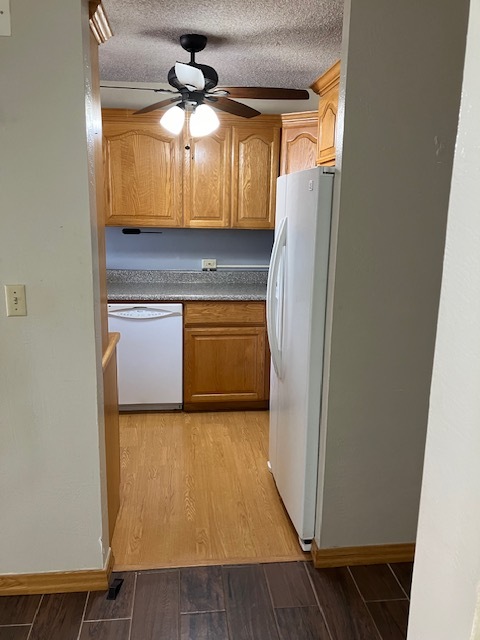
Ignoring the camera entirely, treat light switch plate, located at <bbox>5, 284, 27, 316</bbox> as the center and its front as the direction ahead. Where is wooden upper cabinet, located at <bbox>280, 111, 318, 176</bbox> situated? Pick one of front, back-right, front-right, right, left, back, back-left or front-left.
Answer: back-left

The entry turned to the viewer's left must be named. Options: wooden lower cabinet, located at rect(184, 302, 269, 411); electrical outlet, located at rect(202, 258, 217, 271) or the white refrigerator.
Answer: the white refrigerator

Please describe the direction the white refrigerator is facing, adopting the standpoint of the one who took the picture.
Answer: facing to the left of the viewer

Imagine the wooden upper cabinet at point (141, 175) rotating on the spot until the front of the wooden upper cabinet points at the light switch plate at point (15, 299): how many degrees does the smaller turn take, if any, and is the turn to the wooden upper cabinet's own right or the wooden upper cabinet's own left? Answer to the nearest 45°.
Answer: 0° — it already faces it

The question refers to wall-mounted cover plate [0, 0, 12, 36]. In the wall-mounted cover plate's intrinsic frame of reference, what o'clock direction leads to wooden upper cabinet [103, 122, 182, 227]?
The wooden upper cabinet is roughly at 7 o'clock from the wall-mounted cover plate.

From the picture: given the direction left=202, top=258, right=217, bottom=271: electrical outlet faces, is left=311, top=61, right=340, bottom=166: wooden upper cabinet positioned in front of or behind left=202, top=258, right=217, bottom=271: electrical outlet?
in front

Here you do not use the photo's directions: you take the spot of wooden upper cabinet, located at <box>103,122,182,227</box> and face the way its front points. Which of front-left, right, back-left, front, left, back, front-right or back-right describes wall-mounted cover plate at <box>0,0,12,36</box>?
front

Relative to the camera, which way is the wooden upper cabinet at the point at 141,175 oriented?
toward the camera

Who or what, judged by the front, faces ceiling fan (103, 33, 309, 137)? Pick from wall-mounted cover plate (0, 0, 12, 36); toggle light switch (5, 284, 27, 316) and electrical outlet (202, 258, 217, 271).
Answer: electrical outlet (202, 258, 217, 271)

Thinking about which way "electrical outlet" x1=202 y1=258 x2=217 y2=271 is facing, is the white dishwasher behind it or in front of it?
in front

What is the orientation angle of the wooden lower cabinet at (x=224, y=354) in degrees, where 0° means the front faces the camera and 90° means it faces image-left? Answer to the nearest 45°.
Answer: approximately 0°

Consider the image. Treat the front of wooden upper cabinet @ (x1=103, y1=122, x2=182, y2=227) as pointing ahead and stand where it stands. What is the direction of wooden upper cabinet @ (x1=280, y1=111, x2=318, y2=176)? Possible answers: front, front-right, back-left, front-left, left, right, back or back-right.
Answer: left
